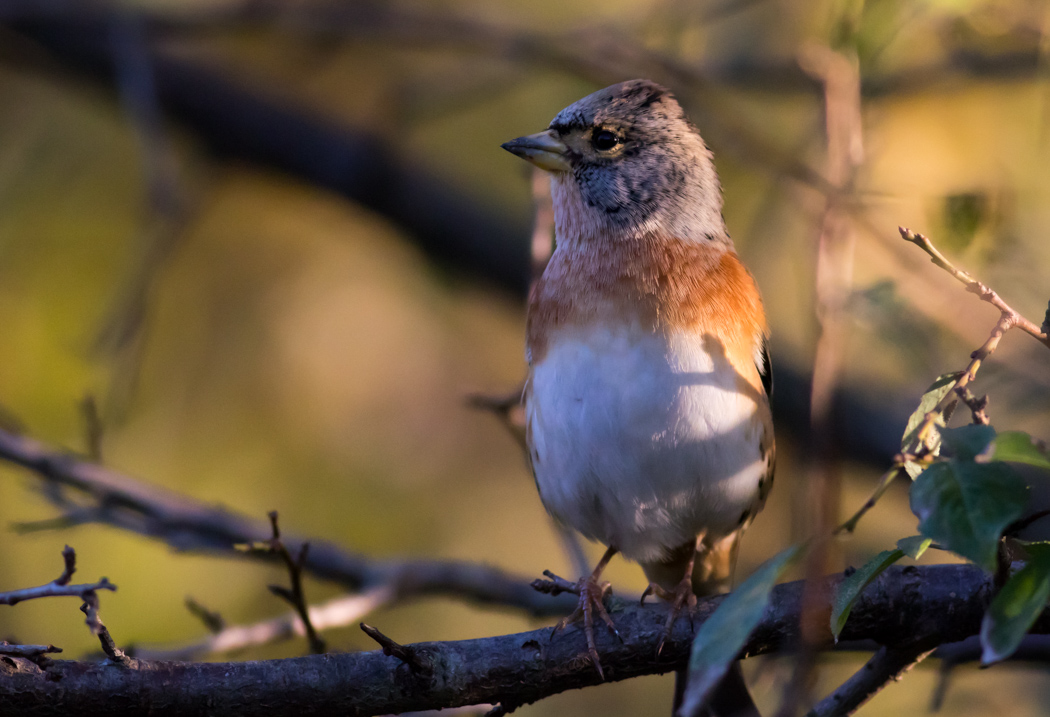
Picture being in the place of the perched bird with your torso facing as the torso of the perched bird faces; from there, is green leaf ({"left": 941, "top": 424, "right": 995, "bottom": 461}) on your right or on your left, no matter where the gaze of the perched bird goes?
on your left

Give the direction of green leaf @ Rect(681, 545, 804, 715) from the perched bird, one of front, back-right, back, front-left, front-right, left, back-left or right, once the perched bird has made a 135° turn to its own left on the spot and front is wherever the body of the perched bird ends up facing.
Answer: right

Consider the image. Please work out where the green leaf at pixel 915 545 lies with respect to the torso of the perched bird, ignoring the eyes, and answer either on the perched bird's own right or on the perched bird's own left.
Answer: on the perched bird's own left

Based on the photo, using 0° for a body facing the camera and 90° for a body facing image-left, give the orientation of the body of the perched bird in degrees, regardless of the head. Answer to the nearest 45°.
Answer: approximately 45°

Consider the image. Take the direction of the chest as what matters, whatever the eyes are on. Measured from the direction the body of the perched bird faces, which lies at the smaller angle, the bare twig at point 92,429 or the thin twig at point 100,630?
the thin twig

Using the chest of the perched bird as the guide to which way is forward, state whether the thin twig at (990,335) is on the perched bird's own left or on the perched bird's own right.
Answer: on the perched bird's own left

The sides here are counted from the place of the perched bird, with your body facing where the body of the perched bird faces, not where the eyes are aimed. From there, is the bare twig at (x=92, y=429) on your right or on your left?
on your right

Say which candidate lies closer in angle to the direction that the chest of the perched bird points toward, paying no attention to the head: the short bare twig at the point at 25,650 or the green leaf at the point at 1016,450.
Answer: the short bare twig
